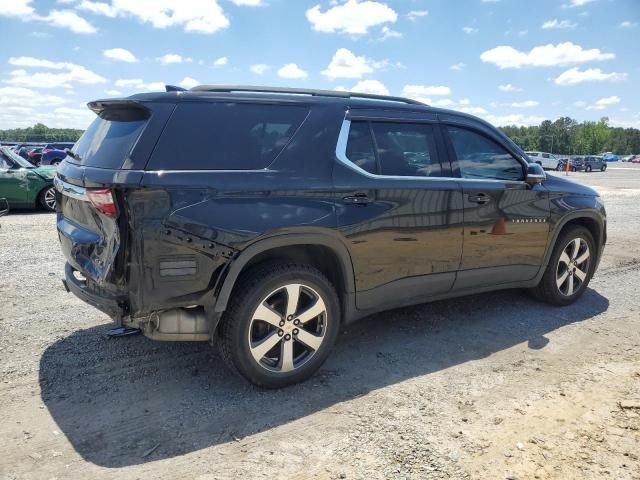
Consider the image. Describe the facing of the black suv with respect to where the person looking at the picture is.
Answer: facing away from the viewer and to the right of the viewer

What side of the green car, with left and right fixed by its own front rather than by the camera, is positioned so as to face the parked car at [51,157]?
left

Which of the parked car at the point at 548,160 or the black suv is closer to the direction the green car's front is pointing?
the parked car

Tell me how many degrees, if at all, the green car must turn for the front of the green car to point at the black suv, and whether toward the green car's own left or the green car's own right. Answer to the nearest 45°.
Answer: approximately 90° to the green car's own right

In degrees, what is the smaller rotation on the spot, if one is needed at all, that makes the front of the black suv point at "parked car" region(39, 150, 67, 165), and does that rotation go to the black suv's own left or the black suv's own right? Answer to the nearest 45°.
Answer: approximately 90° to the black suv's own left

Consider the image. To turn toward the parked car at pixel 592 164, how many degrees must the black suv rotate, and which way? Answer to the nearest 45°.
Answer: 0° — it already faces it

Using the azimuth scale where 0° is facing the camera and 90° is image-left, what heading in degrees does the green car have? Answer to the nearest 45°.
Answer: approximately 270°
